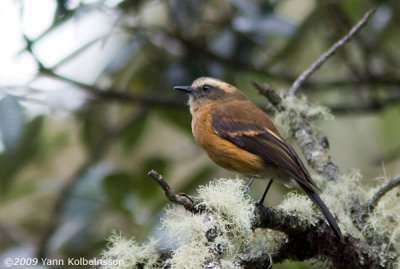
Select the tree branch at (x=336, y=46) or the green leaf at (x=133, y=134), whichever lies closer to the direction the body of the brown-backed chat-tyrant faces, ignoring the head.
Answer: the green leaf

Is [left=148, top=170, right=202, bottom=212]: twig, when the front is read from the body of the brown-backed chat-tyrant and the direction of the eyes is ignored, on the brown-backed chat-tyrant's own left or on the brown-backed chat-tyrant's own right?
on the brown-backed chat-tyrant's own left

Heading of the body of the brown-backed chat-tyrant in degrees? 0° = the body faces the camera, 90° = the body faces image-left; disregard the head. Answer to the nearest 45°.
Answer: approximately 90°
